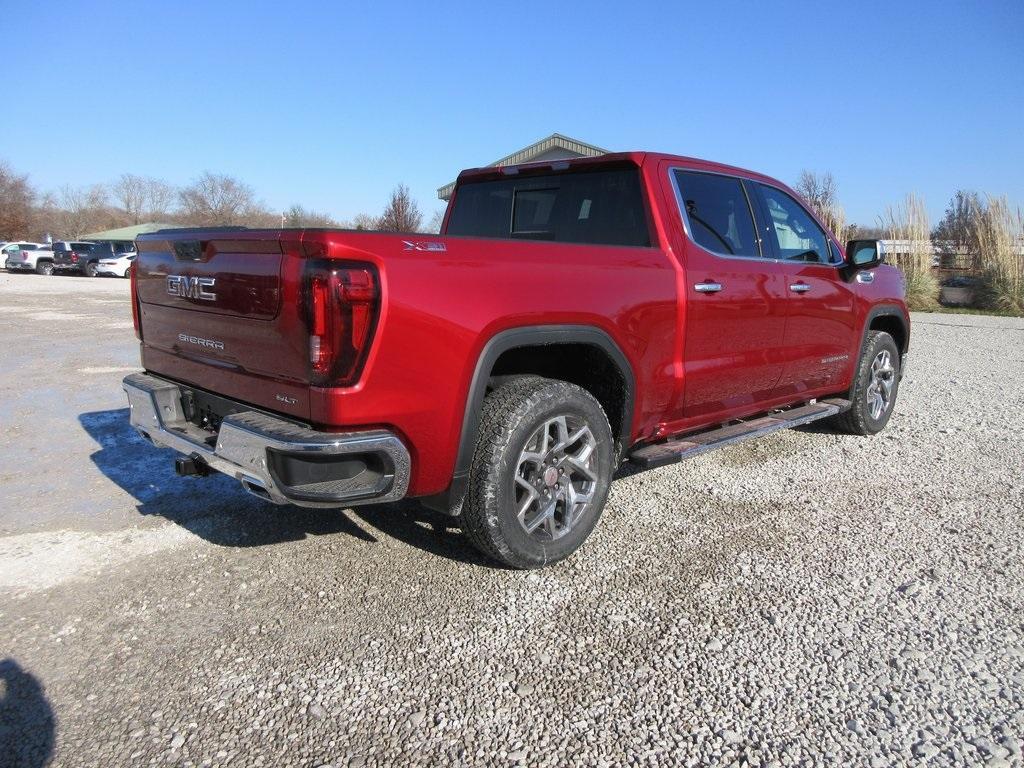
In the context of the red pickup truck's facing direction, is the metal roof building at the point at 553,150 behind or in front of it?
in front

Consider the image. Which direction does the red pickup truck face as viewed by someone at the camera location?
facing away from the viewer and to the right of the viewer

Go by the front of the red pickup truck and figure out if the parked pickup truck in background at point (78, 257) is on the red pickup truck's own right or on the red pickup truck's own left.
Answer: on the red pickup truck's own left

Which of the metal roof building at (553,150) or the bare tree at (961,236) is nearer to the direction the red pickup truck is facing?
the bare tree

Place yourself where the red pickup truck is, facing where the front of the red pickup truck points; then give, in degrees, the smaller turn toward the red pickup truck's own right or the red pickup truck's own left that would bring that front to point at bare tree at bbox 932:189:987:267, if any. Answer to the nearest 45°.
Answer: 0° — it already faces it

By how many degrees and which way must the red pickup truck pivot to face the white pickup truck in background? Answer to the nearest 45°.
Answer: approximately 90° to its left

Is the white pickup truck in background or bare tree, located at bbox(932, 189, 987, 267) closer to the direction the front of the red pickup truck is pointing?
the bare tree

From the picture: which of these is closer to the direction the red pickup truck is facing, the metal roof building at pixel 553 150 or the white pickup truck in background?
the metal roof building

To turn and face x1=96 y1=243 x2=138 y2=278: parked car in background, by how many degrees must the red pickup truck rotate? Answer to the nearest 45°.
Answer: approximately 90° to its left

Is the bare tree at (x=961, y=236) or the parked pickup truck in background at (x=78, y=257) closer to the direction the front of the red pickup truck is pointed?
the bare tree
